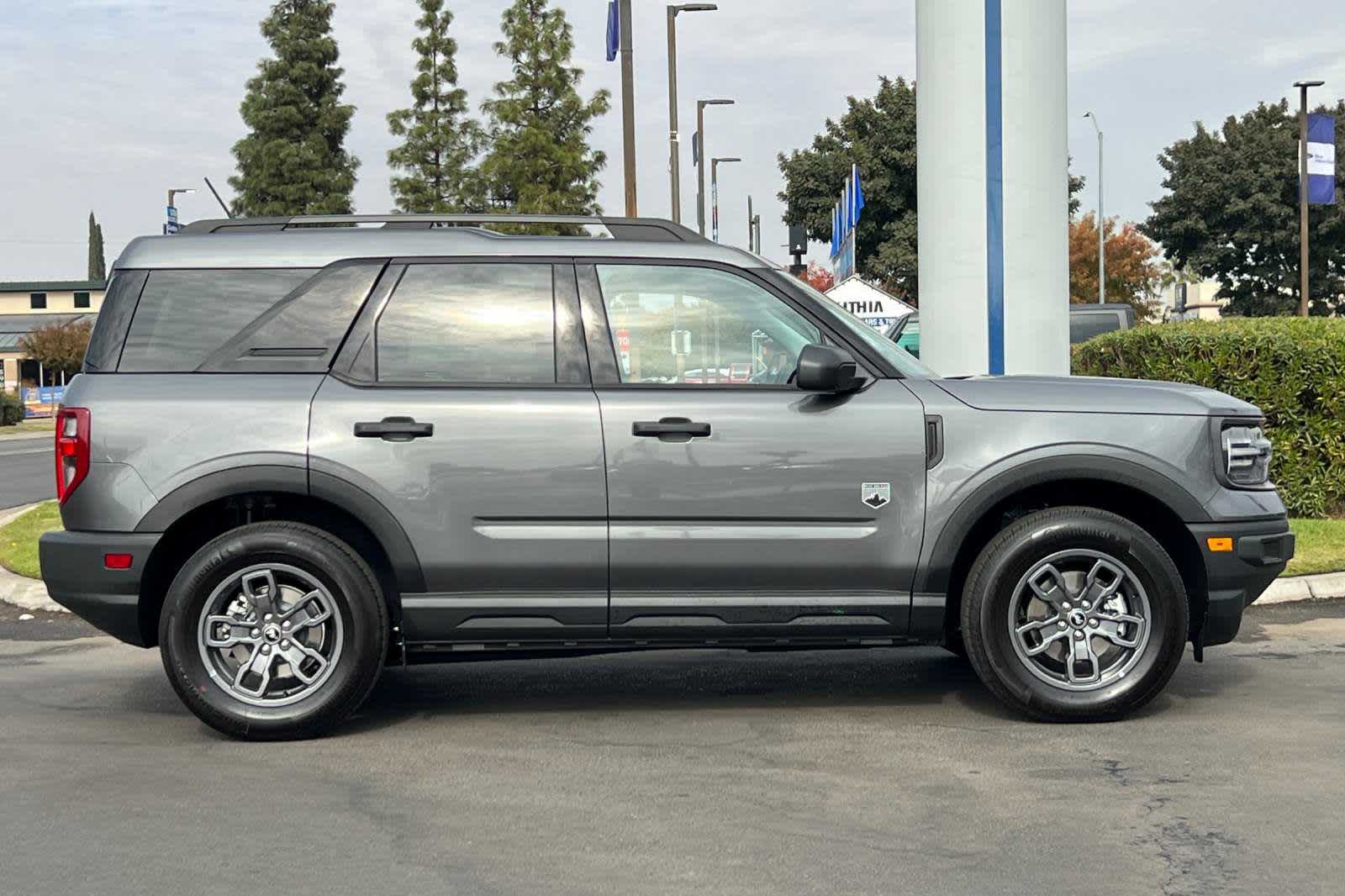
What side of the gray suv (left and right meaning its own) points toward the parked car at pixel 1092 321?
left

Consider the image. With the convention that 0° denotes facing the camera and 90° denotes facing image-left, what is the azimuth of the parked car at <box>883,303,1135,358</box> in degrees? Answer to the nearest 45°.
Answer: approximately 90°

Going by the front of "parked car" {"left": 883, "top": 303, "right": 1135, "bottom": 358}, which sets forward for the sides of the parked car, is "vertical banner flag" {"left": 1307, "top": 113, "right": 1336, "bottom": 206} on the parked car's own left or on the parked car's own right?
on the parked car's own right

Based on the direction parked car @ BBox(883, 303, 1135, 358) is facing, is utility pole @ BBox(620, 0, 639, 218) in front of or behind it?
in front

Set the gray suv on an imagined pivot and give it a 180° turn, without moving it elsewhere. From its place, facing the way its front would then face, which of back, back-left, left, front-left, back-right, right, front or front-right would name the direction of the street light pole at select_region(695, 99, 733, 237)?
right

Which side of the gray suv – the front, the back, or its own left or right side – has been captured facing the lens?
right

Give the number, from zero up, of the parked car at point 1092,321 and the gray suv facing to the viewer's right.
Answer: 1

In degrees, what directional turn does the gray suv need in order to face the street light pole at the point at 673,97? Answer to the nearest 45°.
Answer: approximately 90° to its left

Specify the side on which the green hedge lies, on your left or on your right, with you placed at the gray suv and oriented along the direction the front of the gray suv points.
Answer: on your left

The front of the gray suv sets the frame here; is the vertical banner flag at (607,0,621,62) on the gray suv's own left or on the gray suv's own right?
on the gray suv's own left

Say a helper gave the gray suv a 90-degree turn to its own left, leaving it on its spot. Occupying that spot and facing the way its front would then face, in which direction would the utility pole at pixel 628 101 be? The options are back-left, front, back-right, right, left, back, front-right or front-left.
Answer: front

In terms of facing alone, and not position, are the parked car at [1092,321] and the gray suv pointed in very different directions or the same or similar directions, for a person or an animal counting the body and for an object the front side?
very different directions

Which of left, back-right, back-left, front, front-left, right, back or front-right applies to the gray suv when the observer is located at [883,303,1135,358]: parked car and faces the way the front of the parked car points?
left

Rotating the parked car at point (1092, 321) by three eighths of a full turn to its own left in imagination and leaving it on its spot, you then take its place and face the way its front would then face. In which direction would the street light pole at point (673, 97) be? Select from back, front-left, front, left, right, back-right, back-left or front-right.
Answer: back
